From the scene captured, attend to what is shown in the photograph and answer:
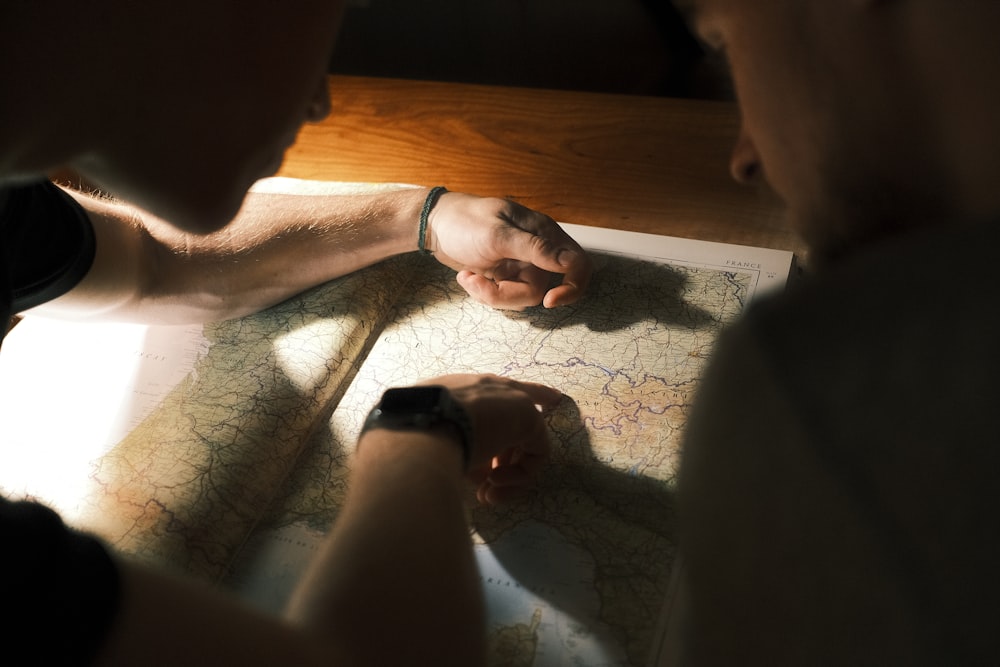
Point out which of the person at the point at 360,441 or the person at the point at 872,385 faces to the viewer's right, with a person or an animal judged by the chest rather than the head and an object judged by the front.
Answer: the person at the point at 360,441

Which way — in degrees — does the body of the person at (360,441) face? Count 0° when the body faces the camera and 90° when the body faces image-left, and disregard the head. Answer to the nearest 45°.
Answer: approximately 270°

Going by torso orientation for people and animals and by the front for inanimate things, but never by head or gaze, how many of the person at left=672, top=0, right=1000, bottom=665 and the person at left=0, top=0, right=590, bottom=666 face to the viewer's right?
1

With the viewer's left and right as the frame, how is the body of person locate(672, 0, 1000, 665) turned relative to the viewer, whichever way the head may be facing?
facing away from the viewer and to the left of the viewer
